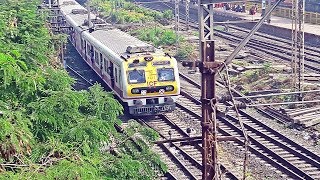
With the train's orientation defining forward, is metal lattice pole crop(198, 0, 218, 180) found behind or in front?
in front

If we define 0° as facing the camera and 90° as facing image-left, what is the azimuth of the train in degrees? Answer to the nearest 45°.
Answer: approximately 315°

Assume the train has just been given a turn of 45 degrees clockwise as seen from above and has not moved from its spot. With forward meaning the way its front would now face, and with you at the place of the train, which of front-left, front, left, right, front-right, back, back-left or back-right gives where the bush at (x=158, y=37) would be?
back
